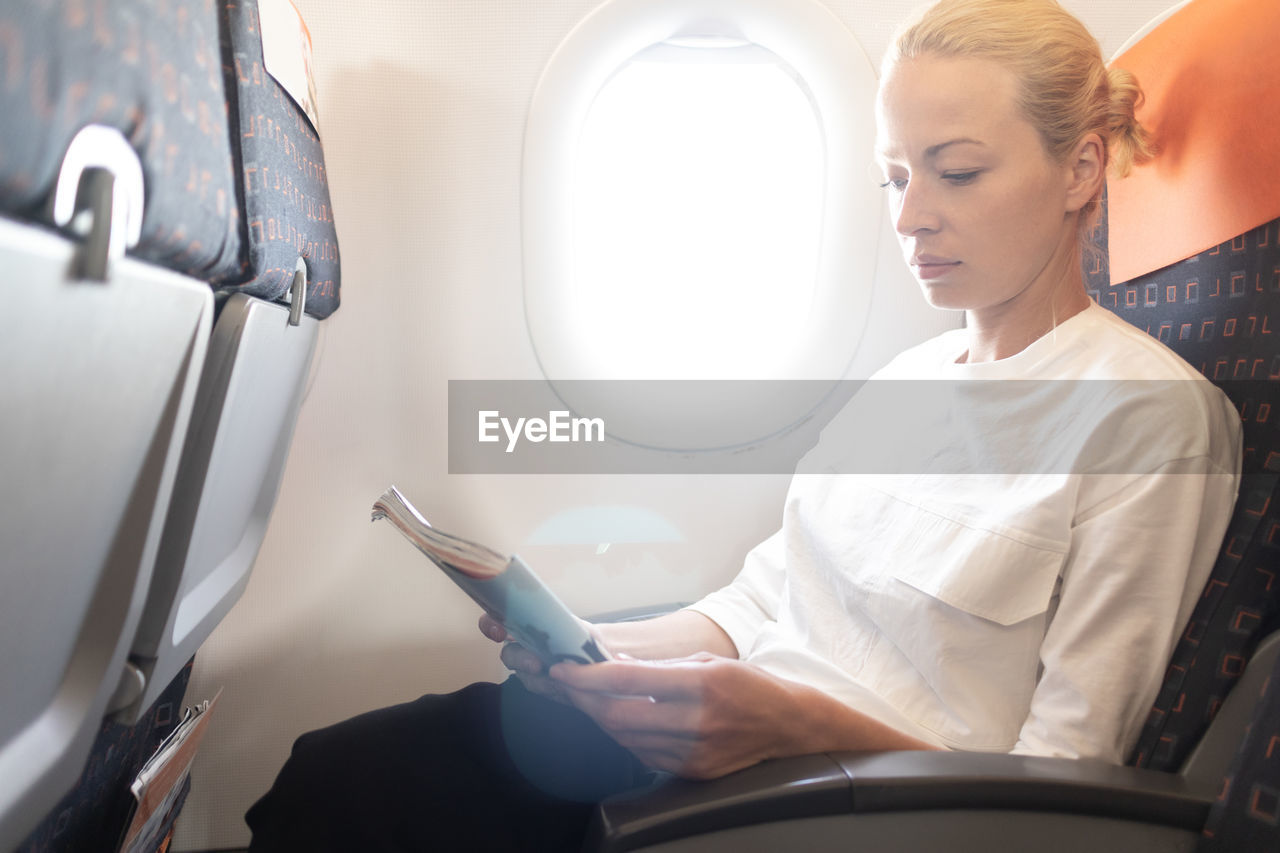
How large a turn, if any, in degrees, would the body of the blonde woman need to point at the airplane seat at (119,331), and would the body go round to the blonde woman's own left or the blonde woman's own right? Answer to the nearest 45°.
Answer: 0° — they already face it

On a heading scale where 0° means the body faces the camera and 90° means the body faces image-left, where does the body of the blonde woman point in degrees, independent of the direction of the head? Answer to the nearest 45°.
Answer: approximately 45°

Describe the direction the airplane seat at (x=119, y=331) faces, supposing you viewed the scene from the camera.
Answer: facing away from the viewer and to the left of the viewer
